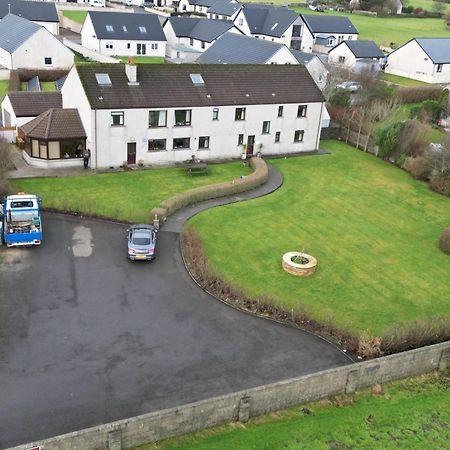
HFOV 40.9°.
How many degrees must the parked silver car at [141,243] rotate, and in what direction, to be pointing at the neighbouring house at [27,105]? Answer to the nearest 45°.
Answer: approximately 45° to its left

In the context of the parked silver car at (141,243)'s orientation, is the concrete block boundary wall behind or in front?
behind

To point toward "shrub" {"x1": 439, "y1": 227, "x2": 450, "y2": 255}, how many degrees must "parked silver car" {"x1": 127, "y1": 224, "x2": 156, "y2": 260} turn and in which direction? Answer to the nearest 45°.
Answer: approximately 90° to its right

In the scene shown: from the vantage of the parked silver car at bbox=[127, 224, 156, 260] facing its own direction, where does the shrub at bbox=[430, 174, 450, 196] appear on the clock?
The shrub is roughly at 2 o'clock from the parked silver car.

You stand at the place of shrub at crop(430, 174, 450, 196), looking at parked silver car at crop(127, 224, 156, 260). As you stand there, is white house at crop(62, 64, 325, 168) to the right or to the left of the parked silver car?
right

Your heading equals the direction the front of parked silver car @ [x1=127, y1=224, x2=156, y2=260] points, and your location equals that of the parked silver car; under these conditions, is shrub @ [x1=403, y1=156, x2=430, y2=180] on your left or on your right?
on your right

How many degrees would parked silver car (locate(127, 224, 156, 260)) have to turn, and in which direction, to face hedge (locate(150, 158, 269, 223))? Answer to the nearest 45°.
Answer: approximately 45° to its right

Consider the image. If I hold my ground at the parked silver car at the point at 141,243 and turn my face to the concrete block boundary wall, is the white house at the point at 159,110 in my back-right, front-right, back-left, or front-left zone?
back-left

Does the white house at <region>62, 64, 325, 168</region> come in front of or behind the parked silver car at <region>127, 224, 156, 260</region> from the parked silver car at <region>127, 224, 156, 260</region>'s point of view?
in front

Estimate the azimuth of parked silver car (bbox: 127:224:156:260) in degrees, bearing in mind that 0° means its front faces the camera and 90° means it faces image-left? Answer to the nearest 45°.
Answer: approximately 180°
